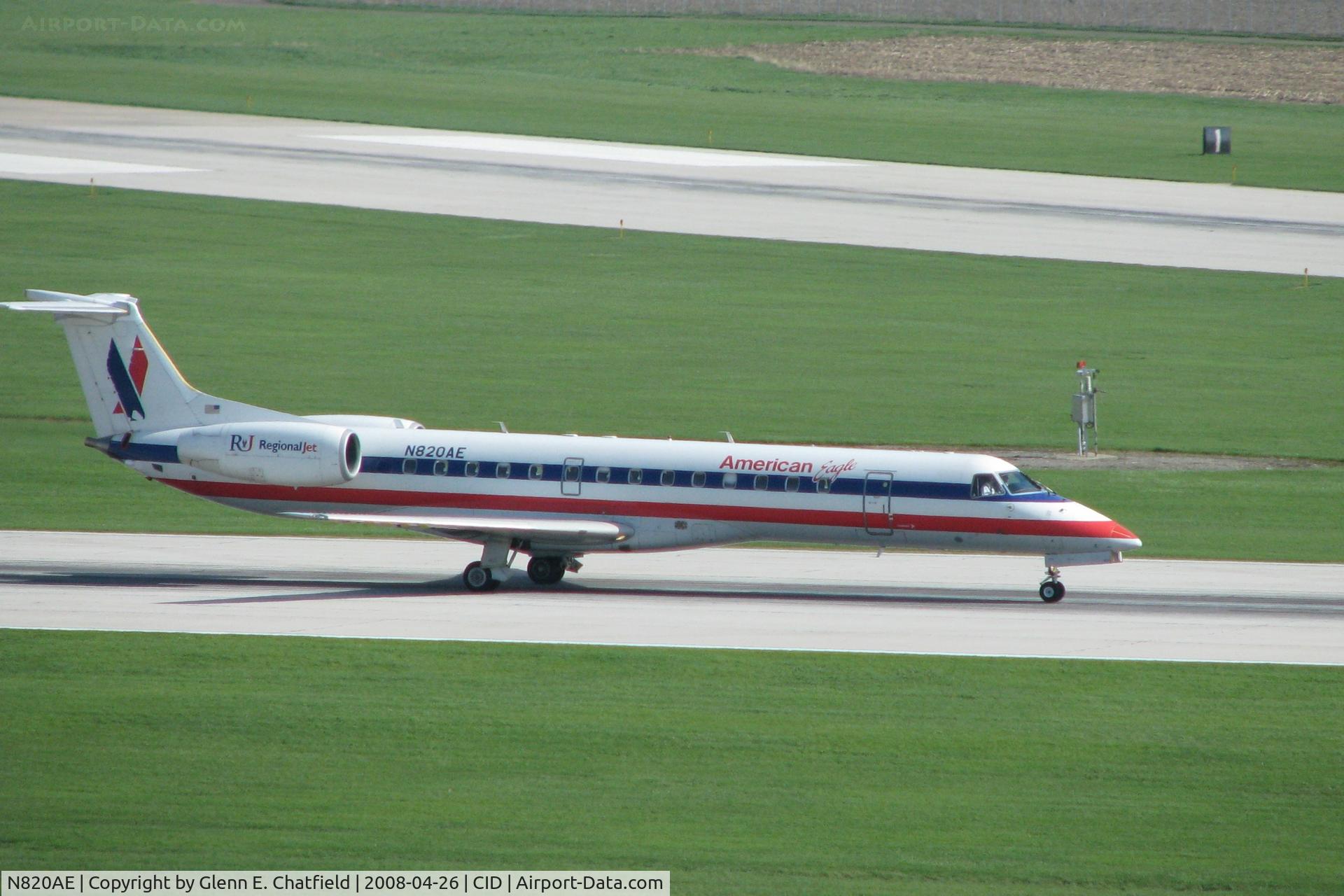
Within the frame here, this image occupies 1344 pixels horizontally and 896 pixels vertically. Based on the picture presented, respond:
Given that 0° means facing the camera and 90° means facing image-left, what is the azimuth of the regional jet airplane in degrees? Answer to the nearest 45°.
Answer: approximately 270°

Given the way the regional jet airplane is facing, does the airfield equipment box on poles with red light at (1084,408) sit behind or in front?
in front
